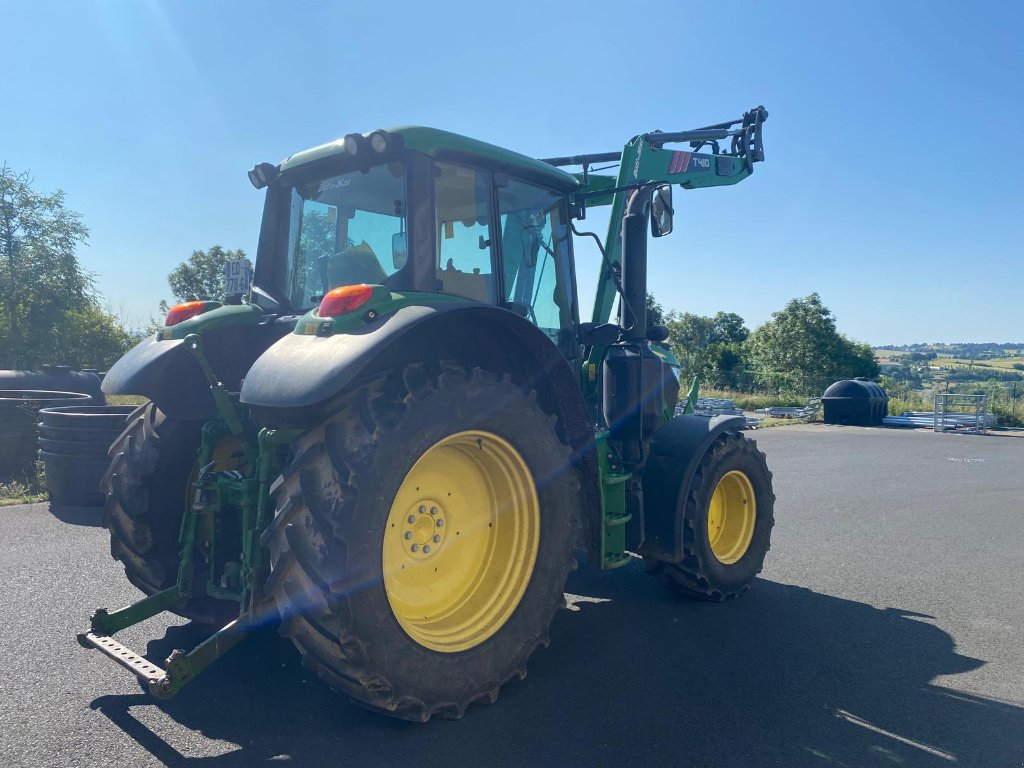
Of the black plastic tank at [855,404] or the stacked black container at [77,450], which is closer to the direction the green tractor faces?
the black plastic tank

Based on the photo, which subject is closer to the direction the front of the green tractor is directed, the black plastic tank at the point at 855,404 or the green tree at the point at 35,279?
the black plastic tank

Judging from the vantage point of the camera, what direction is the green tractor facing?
facing away from the viewer and to the right of the viewer

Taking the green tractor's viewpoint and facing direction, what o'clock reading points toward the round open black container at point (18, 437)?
The round open black container is roughly at 9 o'clock from the green tractor.

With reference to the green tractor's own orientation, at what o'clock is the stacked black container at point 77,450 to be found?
The stacked black container is roughly at 9 o'clock from the green tractor.

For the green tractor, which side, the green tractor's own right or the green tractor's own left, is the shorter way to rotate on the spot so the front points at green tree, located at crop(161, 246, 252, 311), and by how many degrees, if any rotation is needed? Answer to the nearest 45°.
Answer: approximately 45° to the green tractor's own left

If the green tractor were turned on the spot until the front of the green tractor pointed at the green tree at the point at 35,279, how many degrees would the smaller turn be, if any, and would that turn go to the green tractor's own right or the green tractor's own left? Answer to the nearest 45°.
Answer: approximately 90° to the green tractor's own left

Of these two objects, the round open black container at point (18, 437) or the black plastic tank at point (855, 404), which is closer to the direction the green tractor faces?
the black plastic tank
